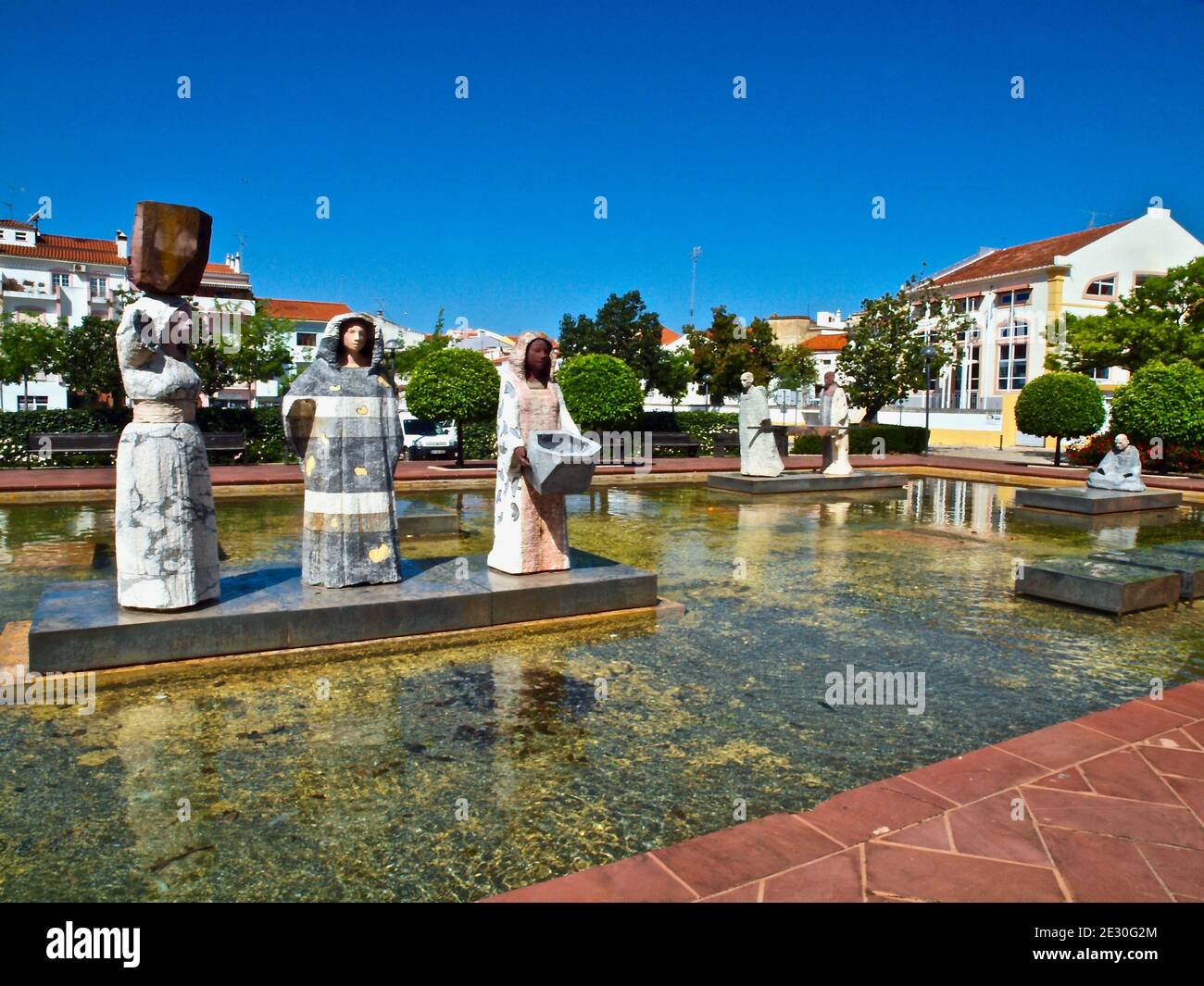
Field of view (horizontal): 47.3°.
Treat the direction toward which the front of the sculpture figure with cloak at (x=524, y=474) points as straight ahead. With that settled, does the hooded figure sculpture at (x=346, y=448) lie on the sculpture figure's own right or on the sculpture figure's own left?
on the sculpture figure's own right

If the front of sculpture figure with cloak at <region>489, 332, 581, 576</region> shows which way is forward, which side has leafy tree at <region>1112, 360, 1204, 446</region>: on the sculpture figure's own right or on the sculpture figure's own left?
on the sculpture figure's own left

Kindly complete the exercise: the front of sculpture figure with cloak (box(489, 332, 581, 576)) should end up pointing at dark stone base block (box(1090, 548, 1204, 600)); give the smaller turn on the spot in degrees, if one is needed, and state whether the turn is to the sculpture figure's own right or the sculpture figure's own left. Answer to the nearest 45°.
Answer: approximately 45° to the sculpture figure's own left

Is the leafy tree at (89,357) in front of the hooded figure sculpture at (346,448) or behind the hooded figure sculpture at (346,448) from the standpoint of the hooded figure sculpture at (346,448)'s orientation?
behind

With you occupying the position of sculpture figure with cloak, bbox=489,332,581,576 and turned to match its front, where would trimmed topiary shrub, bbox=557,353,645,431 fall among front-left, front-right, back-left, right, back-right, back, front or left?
back-left

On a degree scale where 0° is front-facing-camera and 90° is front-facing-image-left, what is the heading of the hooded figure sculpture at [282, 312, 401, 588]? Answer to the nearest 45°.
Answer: approximately 0°

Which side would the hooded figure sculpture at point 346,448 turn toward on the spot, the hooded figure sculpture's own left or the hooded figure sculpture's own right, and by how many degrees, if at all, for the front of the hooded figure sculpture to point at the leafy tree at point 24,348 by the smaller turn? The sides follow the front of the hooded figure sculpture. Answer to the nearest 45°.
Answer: approximately 180°

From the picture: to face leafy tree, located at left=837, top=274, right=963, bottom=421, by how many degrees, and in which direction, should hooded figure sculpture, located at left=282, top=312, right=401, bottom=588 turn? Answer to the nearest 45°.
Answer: approximately 135° to its left

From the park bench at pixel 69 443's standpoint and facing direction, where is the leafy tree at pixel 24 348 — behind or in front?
behind

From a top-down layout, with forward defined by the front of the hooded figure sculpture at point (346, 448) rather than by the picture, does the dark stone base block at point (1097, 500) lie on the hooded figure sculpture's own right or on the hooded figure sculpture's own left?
on the hooded figure sculpture's own left
